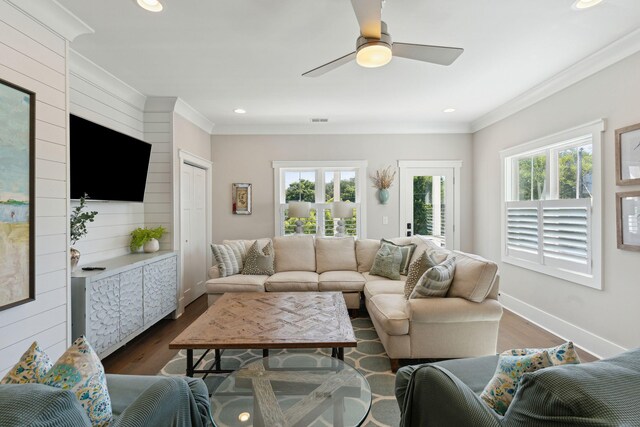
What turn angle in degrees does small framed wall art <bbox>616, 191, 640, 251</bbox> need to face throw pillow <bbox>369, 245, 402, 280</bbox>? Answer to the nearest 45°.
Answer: approximately 45° to its right

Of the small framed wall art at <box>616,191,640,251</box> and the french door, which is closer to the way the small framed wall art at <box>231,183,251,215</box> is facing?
the small framed wall art

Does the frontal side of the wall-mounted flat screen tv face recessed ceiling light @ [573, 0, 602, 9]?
yes

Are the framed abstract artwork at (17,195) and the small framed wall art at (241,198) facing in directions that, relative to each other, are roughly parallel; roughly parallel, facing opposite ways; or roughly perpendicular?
roughly perpendicular

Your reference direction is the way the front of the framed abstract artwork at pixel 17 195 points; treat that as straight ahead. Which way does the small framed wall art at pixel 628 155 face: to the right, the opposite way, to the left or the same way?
the opposite way

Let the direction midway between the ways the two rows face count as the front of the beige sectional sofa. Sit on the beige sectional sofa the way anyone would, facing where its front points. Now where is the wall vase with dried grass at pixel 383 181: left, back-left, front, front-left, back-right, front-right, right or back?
back-right

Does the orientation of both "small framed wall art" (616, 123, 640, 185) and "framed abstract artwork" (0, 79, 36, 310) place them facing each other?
yes

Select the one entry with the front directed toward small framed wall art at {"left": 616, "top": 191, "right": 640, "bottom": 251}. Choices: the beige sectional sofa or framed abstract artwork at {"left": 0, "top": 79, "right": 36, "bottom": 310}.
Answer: the framed abstract artwork

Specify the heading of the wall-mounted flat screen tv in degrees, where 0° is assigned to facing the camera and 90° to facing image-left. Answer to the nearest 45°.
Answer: approximately 315°

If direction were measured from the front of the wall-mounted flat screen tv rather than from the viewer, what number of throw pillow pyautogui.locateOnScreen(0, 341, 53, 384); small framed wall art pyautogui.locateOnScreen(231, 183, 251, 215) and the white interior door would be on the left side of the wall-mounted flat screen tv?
2
